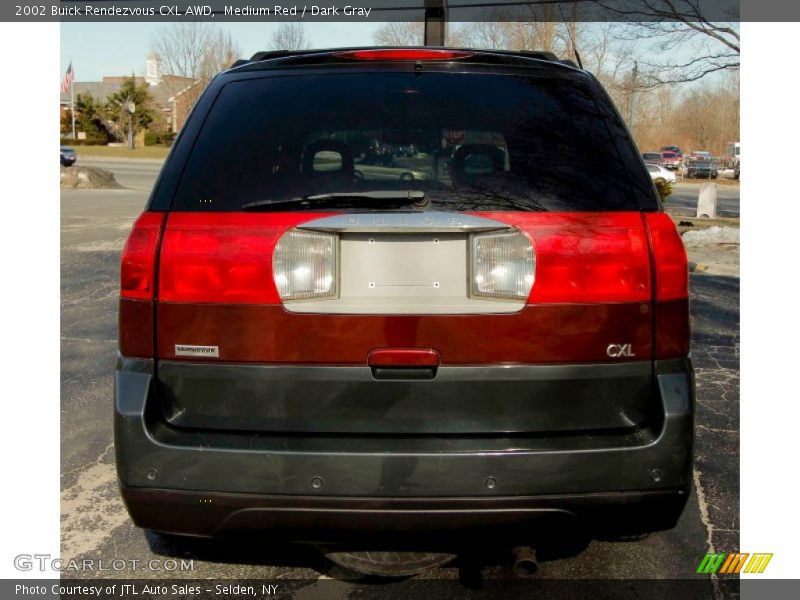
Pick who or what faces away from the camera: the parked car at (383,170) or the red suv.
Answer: the red suv

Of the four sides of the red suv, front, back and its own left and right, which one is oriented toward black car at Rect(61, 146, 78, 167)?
front

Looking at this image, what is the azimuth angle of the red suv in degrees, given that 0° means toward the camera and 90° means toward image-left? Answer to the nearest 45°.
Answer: approximately 180°

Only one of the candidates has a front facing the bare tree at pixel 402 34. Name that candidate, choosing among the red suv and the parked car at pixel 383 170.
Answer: the red suv

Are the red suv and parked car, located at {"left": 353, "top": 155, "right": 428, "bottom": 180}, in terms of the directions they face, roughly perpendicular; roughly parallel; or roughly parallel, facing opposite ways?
roughly perpendicular

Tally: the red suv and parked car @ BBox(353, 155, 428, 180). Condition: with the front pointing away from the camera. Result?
1

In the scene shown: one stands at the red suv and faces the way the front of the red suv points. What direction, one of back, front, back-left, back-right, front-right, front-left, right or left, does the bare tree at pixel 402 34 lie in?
front

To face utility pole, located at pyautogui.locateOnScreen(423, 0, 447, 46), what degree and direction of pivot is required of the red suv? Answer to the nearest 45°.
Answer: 0° — it already faces it
